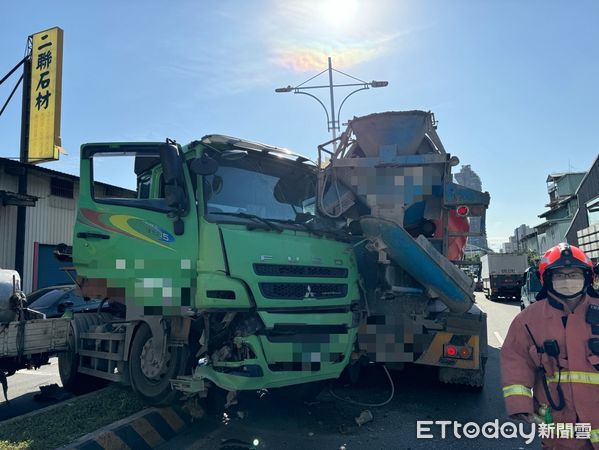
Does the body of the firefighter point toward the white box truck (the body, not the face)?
no

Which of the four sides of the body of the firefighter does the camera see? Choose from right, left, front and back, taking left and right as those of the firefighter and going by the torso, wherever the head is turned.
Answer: front

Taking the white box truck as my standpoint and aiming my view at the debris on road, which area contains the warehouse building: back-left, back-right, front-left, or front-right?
front-right

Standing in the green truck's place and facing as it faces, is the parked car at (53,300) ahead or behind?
behind

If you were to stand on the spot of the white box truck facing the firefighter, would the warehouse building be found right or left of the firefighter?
right

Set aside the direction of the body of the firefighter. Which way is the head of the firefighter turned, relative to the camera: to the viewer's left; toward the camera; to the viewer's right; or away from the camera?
toward the camera

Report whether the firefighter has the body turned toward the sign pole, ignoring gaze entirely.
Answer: no

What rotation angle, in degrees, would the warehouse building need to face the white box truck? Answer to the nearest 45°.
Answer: approximately 45° to its left

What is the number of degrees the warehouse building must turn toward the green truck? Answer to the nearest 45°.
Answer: approximately 45° to its right

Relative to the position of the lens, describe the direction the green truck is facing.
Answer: facing the viewer and to the right of the viewer

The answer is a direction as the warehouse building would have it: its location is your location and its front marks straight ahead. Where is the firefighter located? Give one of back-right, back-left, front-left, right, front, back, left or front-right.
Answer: front-right

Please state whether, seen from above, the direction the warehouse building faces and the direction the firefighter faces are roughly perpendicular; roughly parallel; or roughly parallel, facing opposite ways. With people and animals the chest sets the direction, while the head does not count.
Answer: roughly perpendicular

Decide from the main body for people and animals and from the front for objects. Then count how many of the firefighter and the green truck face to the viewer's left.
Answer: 0

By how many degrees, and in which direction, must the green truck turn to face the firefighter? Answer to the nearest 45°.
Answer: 0° — it already faces them
